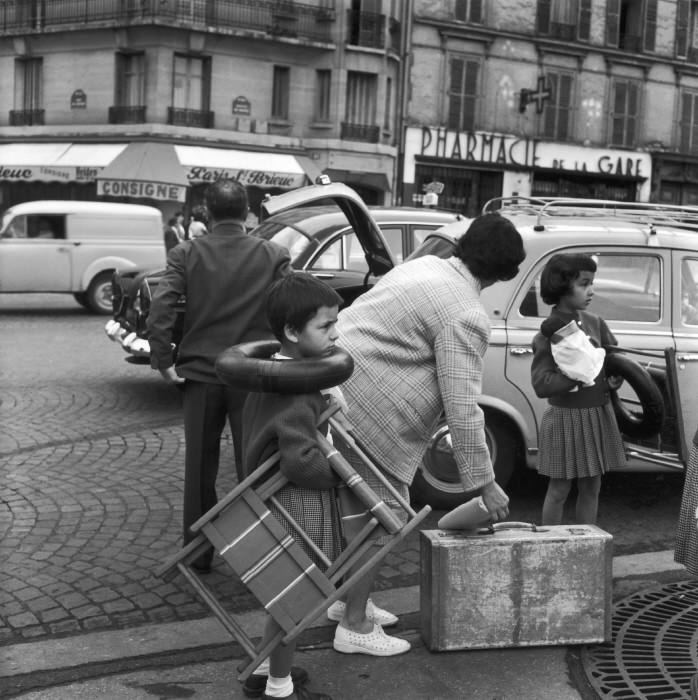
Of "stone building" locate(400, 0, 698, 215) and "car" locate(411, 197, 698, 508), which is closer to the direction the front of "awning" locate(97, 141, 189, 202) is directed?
the car

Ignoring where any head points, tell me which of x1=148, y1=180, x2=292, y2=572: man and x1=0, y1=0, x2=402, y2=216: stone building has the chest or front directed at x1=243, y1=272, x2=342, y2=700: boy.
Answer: the stone building

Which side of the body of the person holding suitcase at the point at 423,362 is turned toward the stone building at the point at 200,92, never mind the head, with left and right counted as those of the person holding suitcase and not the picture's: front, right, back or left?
left

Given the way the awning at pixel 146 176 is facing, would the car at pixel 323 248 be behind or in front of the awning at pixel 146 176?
in front

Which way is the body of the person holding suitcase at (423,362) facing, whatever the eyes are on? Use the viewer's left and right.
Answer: facing to the right of the viewer

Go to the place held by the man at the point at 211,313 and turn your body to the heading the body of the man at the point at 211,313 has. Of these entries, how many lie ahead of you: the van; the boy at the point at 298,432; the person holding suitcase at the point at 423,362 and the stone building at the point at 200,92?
2

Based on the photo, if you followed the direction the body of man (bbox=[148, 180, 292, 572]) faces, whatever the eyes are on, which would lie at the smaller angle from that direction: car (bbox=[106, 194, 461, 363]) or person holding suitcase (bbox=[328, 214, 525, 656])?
the car

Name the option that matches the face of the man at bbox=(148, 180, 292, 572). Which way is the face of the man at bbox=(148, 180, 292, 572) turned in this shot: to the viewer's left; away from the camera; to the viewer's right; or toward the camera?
away from the camera
